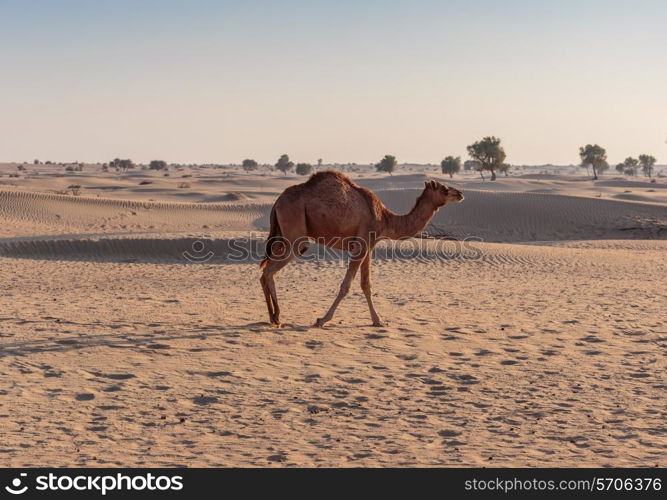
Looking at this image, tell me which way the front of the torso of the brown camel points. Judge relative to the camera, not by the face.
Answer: to the viewer's right
